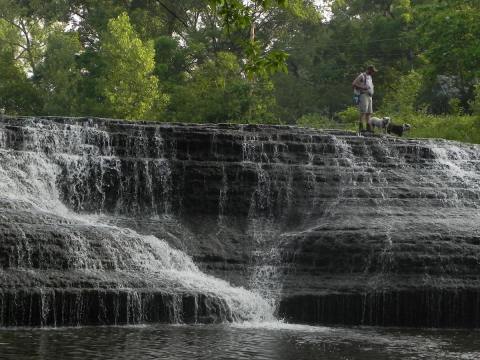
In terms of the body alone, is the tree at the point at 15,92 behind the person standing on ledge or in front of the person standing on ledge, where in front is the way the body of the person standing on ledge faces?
behind

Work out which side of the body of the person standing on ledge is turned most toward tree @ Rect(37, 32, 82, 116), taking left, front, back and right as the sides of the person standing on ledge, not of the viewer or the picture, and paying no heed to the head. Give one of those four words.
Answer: back

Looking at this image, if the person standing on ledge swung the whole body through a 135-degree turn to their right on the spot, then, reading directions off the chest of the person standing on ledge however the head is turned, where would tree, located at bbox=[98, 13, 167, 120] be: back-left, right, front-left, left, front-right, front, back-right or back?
front-right

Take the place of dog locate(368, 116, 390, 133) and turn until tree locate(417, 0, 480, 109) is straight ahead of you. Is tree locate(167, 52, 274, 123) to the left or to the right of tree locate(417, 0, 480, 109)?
left

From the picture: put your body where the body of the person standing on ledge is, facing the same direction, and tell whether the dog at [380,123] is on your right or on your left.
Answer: on your left

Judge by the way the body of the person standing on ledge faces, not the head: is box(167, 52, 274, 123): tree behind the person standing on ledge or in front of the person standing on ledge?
behind

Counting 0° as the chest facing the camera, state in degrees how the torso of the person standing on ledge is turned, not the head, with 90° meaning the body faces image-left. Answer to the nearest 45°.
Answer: approximately 315°

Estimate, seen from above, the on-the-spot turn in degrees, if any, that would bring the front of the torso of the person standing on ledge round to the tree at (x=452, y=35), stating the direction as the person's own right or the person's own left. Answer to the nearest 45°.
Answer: approximately 135° to the person's own left
